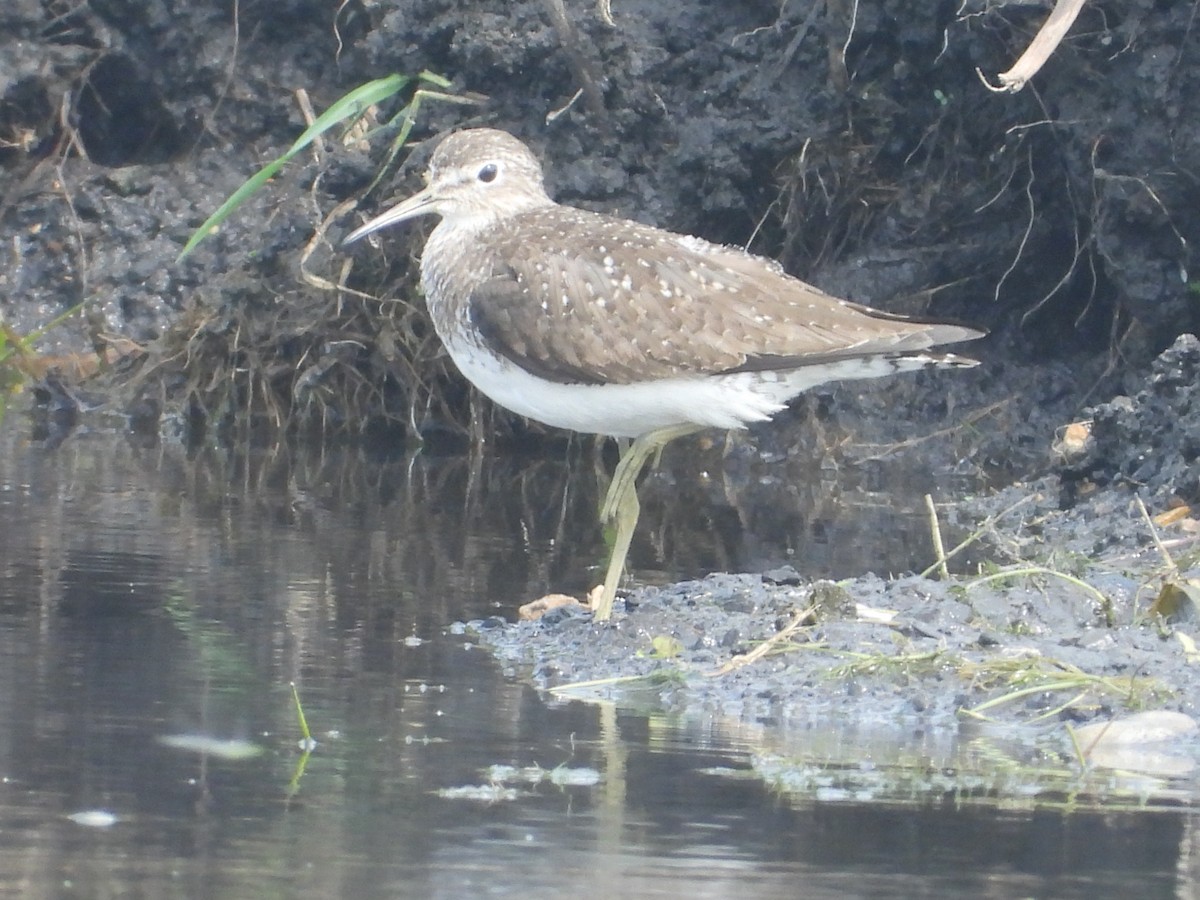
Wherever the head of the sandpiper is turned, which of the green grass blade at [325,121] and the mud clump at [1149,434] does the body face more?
the green grass blade

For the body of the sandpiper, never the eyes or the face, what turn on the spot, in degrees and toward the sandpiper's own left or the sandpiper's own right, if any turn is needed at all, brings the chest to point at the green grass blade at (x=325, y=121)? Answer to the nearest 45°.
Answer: approximately 45° to the sandpiper's own right

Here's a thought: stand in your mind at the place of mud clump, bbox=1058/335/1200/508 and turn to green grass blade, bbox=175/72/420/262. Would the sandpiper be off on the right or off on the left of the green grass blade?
left

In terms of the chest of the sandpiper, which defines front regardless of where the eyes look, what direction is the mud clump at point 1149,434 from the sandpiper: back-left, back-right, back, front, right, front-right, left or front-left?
back-right

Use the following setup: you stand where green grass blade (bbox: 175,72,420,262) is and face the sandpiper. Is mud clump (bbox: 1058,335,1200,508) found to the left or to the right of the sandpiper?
left

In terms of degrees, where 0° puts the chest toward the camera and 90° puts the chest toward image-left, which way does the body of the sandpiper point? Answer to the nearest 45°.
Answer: approximately 90°
